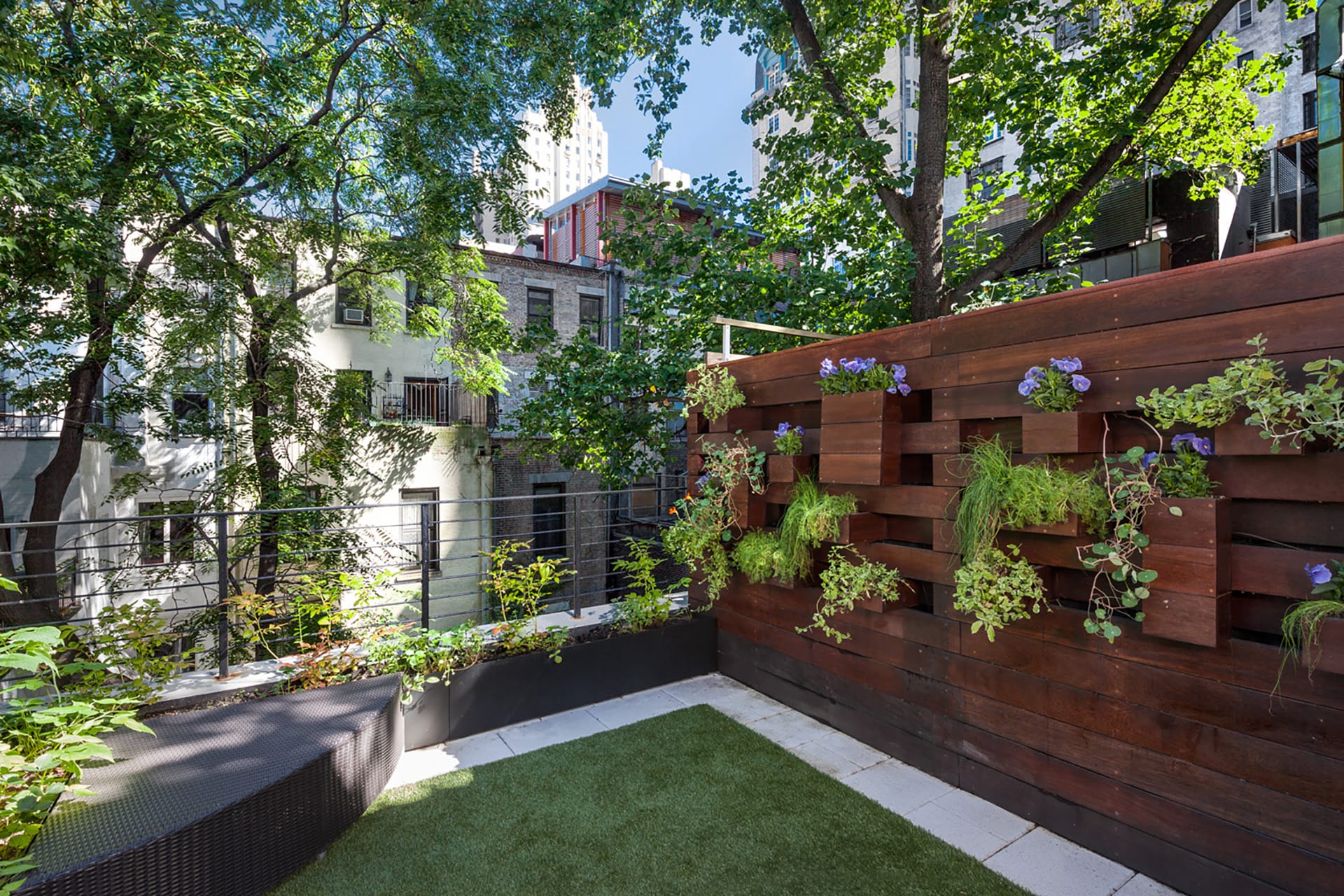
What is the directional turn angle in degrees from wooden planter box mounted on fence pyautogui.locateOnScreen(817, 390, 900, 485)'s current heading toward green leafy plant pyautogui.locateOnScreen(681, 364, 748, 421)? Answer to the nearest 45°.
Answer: approximately 90° to its right

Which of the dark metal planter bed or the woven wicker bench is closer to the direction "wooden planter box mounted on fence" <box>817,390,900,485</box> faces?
the woven wicker bench

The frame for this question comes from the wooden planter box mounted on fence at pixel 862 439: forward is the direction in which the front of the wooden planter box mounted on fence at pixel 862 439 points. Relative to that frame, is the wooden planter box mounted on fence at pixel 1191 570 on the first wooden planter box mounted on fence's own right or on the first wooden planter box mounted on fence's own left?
on the first wooden planter box mounted on fence's own left

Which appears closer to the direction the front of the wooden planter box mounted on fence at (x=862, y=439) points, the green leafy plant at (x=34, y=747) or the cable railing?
the green leafy plant

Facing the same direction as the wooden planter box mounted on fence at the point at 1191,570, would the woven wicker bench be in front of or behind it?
in front

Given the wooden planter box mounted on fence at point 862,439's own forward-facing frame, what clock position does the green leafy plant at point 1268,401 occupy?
The green leafy plant is roughly at 9 o'clock from the wooden planter box mounted on fence.

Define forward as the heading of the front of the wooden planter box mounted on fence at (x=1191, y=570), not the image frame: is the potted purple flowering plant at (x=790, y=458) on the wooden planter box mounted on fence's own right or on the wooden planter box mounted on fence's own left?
on the wooden planter box mounted on fence's own right

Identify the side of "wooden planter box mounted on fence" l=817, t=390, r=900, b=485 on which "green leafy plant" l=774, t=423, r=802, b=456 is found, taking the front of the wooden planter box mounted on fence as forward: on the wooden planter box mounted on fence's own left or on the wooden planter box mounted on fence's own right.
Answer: on the wooden planter box mounted on fence's own right

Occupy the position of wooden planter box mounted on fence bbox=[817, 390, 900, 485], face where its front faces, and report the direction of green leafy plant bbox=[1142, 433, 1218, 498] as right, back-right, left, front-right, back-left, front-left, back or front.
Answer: left

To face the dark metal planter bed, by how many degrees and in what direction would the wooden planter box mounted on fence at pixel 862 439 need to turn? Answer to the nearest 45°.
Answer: approximately 45° to its right

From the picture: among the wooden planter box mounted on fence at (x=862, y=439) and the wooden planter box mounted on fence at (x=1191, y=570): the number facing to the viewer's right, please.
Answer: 0

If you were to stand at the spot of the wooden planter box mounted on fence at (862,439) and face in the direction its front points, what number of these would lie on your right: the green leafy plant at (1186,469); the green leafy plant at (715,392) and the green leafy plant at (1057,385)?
1

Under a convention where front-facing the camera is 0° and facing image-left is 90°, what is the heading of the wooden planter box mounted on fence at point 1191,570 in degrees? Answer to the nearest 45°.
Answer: approximately 45°
